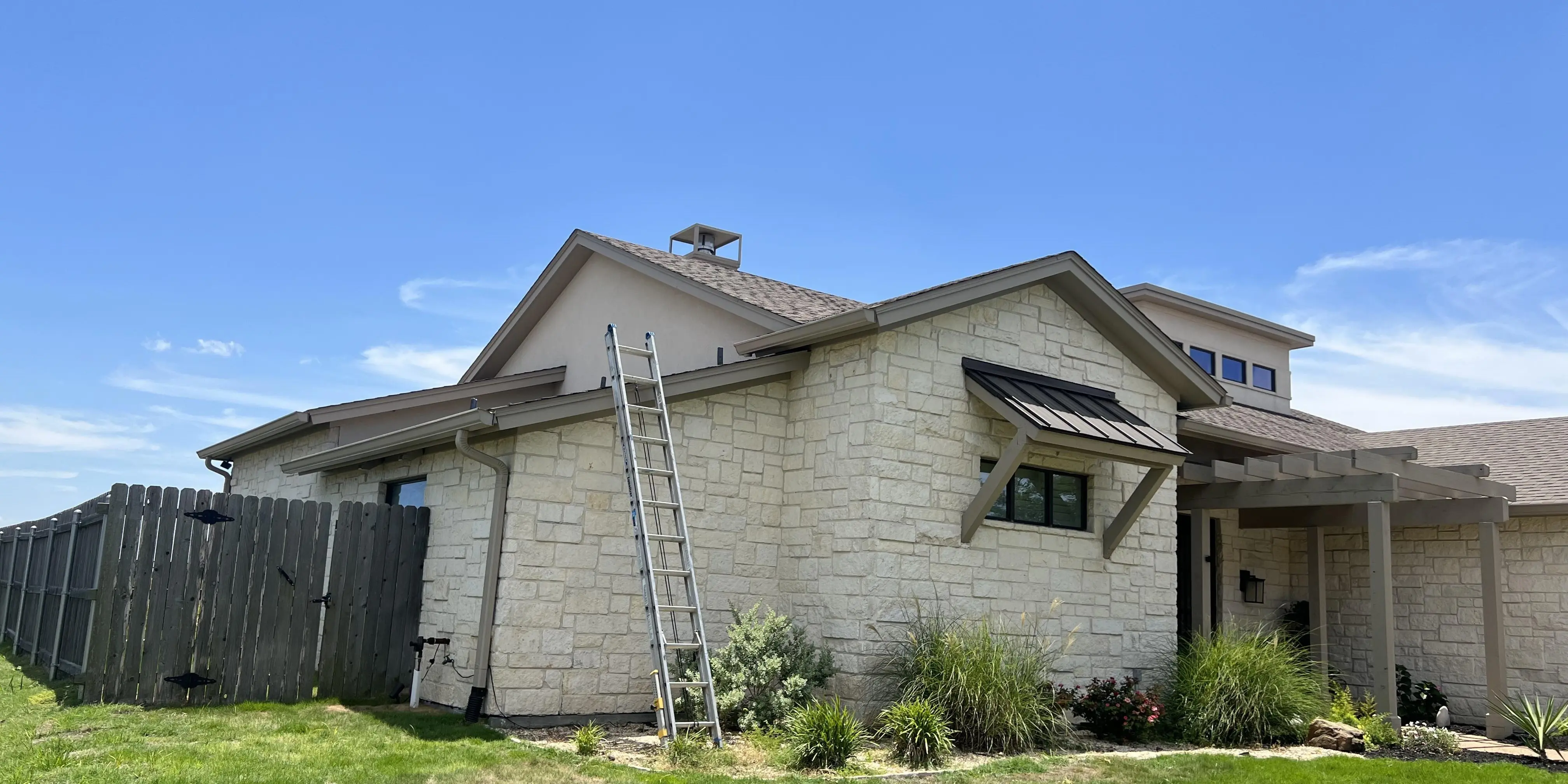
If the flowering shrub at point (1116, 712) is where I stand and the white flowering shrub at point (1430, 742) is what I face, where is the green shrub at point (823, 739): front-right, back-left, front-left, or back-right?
back-right

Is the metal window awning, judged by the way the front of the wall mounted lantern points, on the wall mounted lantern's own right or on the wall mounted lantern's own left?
on the wall mounted lantern's own right

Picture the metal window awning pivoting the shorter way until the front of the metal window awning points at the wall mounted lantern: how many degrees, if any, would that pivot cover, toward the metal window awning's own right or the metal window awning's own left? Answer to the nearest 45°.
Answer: approximately 90° to the metal window awning's own left

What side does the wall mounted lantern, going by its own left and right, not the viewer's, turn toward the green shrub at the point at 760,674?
right

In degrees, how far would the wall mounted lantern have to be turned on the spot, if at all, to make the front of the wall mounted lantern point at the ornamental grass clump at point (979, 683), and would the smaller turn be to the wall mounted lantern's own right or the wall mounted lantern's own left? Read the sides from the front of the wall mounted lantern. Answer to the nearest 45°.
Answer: approximately 45° to the wall mounted lantern's own right

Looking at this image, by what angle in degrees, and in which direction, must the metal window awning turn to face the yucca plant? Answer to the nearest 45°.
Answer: approximately 45° to its left

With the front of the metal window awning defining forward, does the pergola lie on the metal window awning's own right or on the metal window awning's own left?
on the metal window awning's own left

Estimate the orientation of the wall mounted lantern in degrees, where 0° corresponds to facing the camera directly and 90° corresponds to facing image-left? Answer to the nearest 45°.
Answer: approximately 315°
